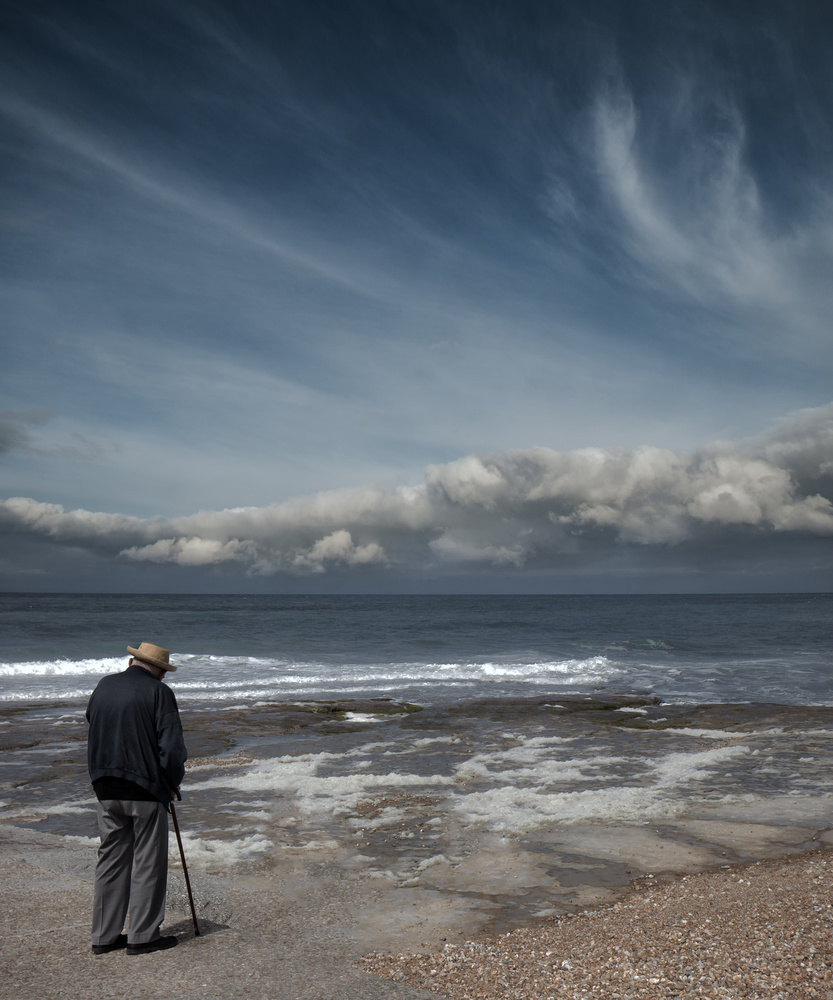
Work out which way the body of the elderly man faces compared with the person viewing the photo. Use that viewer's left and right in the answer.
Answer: facing away from the viewer and to the right of the viewer

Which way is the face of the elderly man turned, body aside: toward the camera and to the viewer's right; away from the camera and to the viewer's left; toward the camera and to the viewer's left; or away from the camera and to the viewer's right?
away from the camera and to the viewer's right
